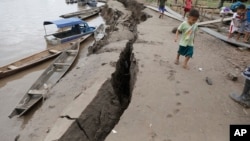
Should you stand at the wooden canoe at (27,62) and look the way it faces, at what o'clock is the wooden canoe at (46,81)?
the wooden canoe at (46,81) is roughly at 4 o'clock from the wooden canoe at (27,62).

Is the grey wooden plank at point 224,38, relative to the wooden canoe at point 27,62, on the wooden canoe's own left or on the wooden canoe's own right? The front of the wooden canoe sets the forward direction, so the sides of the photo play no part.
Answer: on the wooden canoe's own right

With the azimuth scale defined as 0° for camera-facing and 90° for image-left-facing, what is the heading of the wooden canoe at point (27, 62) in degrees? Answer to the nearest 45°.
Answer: approximately 225°

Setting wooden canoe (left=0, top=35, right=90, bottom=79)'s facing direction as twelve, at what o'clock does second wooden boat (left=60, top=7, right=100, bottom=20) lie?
The second wooden boat is roughly at 11 o'clock from the wooden canoe.
